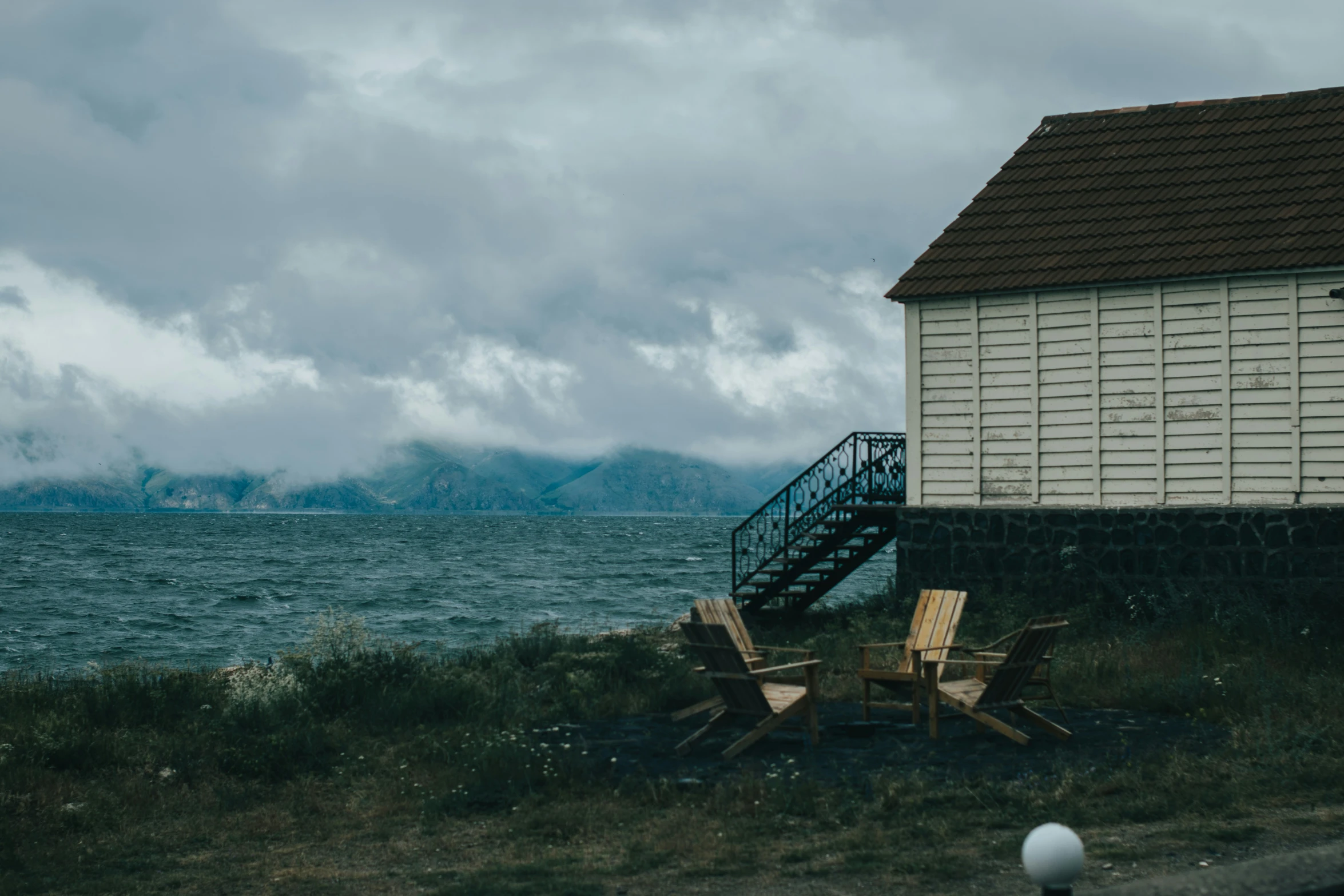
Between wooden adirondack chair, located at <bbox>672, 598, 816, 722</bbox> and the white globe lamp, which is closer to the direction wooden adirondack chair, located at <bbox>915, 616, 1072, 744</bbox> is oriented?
the wooden adirondack chair

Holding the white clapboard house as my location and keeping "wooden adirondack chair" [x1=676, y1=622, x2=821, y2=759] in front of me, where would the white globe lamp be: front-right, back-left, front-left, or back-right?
front-left

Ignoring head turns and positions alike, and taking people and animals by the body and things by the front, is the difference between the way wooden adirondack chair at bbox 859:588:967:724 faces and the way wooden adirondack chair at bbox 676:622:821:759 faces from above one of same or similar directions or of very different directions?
very different directions

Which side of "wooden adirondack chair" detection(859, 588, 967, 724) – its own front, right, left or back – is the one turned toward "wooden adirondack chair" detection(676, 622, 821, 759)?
front

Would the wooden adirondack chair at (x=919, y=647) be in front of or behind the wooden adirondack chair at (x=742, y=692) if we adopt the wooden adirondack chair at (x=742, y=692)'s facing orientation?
in front

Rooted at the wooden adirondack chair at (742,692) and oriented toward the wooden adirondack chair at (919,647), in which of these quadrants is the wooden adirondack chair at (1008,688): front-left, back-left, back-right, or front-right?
front-right

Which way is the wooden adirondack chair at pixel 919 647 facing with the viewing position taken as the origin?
facing the viewer and to the left of the viewer

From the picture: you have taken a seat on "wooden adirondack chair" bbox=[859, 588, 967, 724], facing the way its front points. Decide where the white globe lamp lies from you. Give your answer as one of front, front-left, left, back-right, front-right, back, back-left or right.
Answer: front-left

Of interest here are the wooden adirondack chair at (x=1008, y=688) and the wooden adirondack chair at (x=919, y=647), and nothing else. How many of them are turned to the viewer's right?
0
